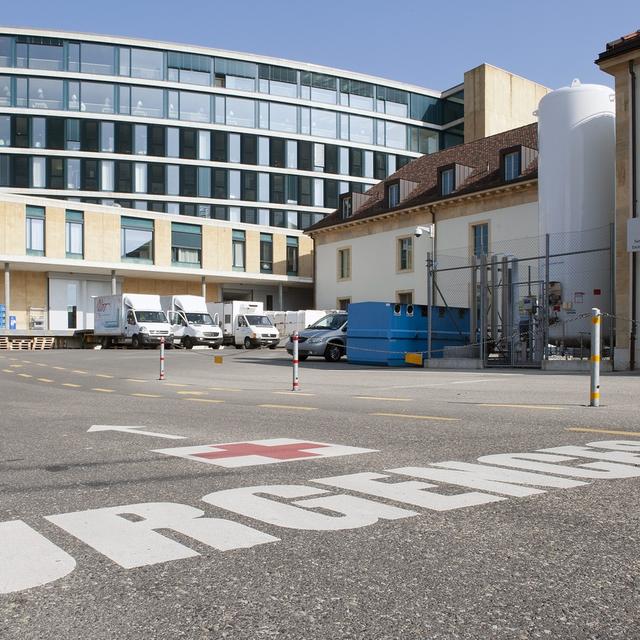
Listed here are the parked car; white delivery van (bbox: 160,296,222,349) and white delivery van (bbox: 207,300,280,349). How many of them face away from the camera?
0

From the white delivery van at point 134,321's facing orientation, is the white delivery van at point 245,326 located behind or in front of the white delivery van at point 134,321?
in front

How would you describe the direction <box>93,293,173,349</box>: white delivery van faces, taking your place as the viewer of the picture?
facing the viewer and to the right of the viewer

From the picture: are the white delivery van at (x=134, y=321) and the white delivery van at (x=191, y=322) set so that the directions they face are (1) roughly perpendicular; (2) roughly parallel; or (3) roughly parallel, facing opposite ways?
roughly parallel

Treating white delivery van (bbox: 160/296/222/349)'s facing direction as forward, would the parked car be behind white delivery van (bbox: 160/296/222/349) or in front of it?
in front

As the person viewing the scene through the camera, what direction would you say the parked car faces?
facing the viewer and to the left of the viewer

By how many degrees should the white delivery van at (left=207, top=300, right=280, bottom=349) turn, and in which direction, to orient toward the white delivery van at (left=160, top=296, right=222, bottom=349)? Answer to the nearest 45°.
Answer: approximately 135° to its right

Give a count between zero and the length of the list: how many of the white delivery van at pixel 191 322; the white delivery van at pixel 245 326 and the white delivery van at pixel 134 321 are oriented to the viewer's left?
0

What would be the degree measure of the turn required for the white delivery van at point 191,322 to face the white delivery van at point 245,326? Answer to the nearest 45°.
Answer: approximately 45° to its left

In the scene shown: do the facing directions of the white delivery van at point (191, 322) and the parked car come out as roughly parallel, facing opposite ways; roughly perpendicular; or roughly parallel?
roughly perpendicular

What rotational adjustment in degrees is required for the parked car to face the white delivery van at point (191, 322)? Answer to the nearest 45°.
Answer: approximately 90° to its right

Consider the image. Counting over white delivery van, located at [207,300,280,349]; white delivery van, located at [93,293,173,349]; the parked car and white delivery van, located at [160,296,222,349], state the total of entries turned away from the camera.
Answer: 0

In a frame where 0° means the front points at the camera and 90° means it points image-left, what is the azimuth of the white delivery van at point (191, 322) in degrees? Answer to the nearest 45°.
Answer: approximately 315°

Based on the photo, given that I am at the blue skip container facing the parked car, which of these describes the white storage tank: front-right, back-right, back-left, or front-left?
back-right

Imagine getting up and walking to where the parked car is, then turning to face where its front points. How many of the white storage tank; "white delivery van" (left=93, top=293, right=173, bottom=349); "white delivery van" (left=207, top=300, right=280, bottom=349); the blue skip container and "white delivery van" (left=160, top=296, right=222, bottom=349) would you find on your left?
2
